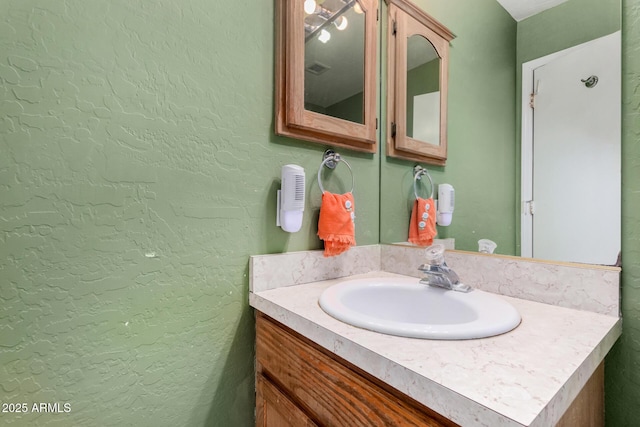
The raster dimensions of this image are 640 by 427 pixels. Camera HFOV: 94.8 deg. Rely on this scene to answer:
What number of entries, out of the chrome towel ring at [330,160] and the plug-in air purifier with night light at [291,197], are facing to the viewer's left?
0

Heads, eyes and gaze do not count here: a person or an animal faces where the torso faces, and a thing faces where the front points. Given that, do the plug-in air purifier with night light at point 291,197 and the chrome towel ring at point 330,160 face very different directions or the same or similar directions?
same or similar directions

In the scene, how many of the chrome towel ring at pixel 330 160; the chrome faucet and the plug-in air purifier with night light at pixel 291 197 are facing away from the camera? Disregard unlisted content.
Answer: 0

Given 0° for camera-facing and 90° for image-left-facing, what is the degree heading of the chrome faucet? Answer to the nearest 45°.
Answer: approximately 45°

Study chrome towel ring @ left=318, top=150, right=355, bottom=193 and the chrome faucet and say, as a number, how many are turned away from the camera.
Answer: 0

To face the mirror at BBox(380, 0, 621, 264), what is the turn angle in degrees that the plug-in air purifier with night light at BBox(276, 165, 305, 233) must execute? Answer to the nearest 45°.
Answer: approximately 45° to its left

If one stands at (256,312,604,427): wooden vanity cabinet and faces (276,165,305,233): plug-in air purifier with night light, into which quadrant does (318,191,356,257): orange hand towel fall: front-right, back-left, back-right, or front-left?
front-right

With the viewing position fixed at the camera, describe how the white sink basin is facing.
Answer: facing the viewer and to the left of the viewer

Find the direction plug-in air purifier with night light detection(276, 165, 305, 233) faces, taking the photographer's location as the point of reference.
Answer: facing the viewer and to the right of the viewer

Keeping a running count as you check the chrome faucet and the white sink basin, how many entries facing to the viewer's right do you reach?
0
